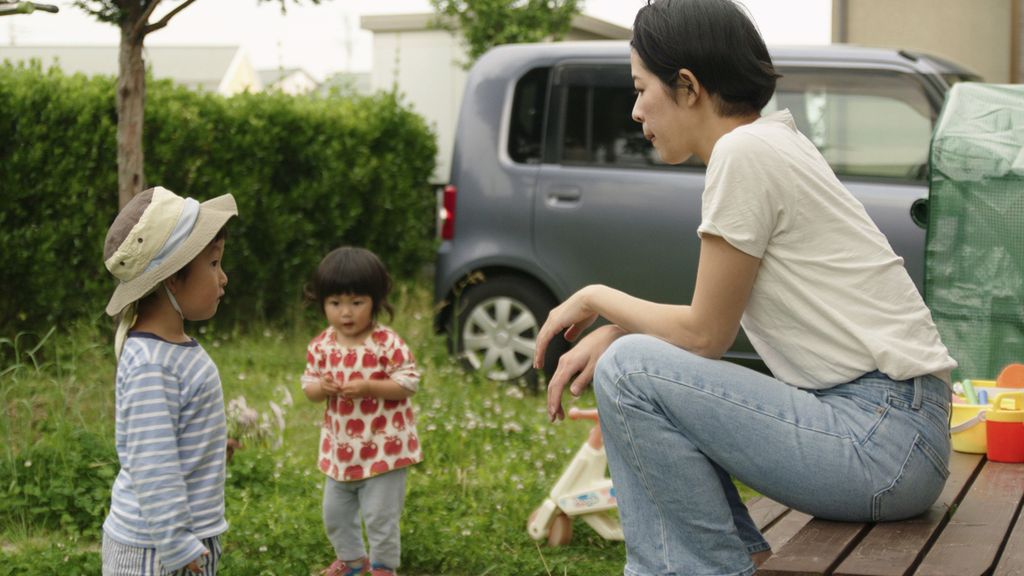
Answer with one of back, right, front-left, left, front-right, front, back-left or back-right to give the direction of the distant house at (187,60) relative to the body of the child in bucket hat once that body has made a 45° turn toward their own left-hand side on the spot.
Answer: front-left

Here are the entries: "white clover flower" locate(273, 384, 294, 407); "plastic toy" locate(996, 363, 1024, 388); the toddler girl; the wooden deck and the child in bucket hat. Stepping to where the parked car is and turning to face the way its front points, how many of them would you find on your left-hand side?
0

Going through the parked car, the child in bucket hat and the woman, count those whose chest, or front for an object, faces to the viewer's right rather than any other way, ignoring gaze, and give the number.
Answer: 2

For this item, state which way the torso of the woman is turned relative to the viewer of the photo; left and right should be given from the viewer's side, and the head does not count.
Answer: facing to the left of the viewer

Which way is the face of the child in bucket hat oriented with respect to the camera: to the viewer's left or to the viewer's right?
to the viewer's right

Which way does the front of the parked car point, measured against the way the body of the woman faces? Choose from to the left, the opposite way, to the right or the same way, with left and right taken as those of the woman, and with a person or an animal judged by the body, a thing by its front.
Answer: the opposite way

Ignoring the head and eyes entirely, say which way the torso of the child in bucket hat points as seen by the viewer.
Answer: to the viewer's right

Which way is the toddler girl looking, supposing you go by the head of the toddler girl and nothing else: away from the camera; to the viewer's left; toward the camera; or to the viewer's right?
toward the camera

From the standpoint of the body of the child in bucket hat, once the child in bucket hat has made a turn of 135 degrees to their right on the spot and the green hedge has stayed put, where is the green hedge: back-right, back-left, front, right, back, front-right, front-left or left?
back-right

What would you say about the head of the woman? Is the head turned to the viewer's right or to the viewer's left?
to the viewer's left

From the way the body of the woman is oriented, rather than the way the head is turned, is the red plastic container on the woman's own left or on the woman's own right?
on the woman's own right

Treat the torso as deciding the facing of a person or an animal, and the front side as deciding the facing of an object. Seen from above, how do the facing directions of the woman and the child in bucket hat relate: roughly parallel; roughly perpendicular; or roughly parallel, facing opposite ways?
roughly parallel, facing opposite ways

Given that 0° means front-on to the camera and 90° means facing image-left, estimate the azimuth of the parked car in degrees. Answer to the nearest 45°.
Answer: approximately 270°

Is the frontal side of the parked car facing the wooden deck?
no

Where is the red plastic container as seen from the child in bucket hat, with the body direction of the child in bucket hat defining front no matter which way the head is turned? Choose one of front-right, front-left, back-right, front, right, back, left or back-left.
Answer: front

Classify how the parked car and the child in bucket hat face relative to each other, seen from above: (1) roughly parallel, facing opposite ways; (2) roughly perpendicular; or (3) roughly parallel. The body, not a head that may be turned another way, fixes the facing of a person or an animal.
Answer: roughly parallel
